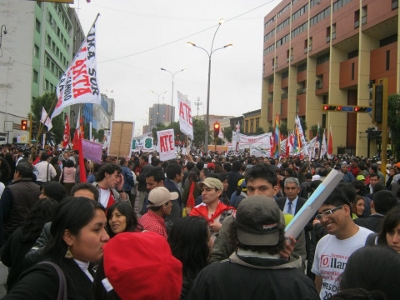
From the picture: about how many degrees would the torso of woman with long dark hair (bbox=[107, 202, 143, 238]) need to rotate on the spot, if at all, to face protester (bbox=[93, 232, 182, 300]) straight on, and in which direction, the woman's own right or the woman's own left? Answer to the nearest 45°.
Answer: approximately 45° to the woman's own left

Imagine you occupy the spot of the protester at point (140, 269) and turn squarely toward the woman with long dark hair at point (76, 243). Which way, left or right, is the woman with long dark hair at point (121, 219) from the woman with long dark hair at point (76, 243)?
right

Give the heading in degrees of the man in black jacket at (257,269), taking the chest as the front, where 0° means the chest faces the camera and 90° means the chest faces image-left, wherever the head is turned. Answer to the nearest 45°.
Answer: approximately 180°

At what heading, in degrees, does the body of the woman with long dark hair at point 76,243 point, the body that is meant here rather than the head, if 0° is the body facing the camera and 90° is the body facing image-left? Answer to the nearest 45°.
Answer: approximately 270°

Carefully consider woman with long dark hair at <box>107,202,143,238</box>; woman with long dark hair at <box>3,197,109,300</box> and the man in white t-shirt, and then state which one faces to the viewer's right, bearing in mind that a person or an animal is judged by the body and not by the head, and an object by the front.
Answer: woman with long dark hair at <box>3,197,109,300</box>
